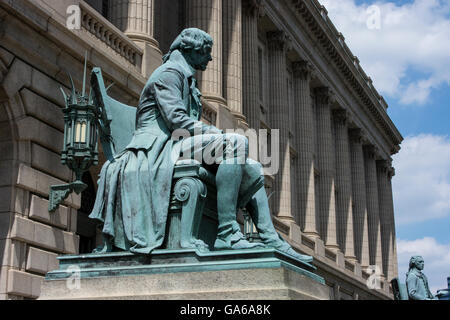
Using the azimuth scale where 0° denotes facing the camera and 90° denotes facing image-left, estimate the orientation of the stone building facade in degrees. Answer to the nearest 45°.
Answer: approximately 315°
